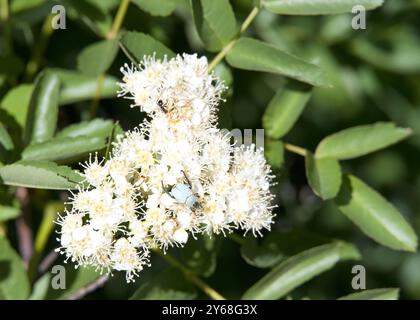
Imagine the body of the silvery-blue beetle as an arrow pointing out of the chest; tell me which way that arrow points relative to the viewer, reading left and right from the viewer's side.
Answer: facing the viewer and to the right of the viewer

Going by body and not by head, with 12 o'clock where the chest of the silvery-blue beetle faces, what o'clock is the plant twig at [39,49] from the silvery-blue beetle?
The plant twig is roughly at 6 o'clock from the silvery-blue beetle.

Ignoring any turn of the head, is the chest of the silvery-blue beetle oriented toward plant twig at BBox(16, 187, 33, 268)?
no

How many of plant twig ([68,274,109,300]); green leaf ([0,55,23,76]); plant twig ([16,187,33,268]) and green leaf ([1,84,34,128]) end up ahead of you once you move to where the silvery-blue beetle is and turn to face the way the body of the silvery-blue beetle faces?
0

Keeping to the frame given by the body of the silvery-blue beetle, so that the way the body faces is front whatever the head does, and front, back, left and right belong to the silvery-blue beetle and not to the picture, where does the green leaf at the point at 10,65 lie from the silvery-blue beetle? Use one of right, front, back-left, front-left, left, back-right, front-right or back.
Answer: back

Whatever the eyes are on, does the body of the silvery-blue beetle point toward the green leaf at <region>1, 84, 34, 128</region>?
no

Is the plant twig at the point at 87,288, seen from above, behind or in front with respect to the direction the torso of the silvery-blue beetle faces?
behind

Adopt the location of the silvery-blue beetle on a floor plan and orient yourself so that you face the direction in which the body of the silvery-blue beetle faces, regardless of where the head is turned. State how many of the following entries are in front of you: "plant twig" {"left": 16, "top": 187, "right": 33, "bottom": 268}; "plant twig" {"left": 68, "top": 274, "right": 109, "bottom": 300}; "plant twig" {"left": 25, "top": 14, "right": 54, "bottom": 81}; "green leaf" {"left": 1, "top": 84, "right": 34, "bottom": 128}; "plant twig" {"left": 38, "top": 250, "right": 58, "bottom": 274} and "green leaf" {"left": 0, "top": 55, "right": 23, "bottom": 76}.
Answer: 0
